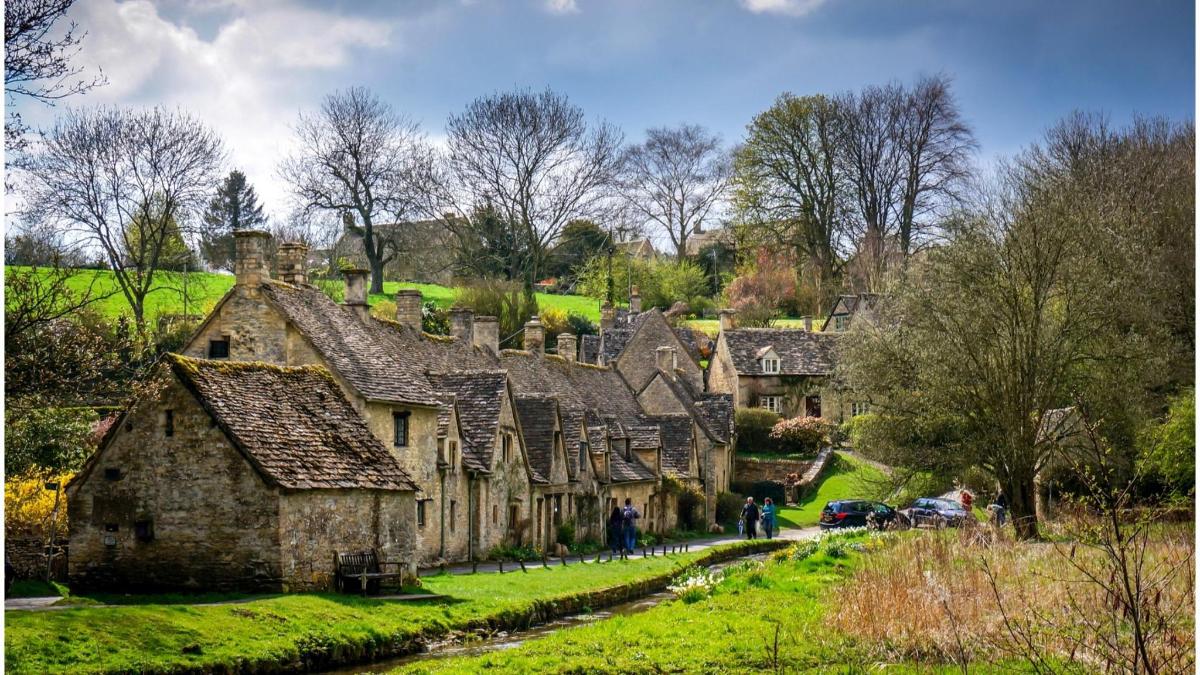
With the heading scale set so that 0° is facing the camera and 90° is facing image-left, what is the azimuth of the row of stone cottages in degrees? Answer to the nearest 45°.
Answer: approximately 315°

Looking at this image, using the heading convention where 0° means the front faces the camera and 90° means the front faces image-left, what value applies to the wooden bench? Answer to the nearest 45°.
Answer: approximately 315°
